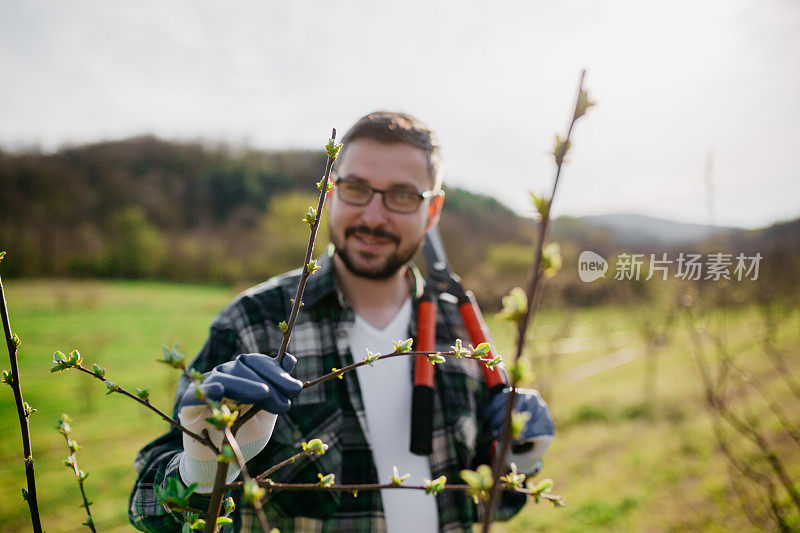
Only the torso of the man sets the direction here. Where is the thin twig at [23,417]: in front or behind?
in front

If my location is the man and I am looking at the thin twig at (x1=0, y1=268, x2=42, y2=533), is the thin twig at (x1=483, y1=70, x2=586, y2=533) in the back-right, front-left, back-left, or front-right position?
front-left

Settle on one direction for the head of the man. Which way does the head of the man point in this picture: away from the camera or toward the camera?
toward the camera

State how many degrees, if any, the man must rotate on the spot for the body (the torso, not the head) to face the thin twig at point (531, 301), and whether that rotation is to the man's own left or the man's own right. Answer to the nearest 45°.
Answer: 0° — they already face it

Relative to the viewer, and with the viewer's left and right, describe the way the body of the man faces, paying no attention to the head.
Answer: facing the viewer
